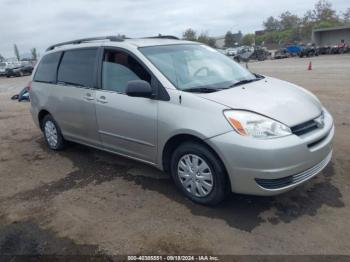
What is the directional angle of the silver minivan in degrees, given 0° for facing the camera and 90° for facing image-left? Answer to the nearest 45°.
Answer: approximately 315°

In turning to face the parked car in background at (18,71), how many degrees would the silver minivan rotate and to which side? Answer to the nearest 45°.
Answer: approximately 180°
